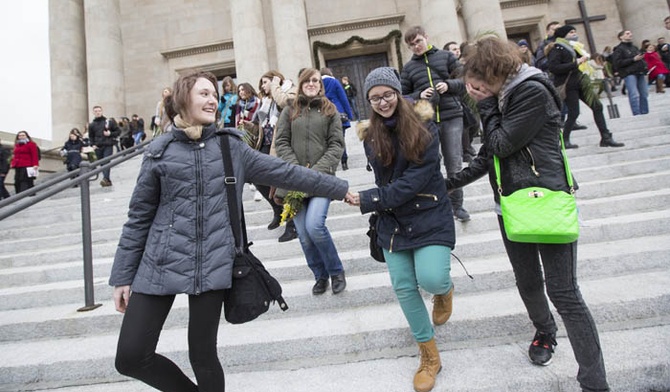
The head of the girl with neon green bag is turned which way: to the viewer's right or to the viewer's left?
to the viewer's left

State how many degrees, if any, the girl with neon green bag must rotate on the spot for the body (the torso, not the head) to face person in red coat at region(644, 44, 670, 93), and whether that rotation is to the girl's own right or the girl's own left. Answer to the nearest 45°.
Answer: approximately 135° to the girl's own right

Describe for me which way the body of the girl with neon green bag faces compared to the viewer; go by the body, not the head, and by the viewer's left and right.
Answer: facing the viewer and to the left of the viewer

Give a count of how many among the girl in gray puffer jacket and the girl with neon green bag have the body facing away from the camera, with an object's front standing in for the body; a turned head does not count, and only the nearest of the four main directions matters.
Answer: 0

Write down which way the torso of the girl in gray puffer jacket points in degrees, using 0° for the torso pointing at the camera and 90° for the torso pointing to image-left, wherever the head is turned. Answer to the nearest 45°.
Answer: approximately 315°

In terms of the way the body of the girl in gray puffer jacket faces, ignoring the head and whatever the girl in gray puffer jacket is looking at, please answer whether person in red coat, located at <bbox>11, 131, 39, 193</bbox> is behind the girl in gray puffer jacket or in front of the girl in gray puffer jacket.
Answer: behind

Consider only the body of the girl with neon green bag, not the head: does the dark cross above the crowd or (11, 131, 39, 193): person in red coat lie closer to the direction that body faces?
the person in red coat

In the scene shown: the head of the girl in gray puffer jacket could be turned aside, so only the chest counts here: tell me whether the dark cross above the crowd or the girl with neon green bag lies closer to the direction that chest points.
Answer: the girl with neon green bag
